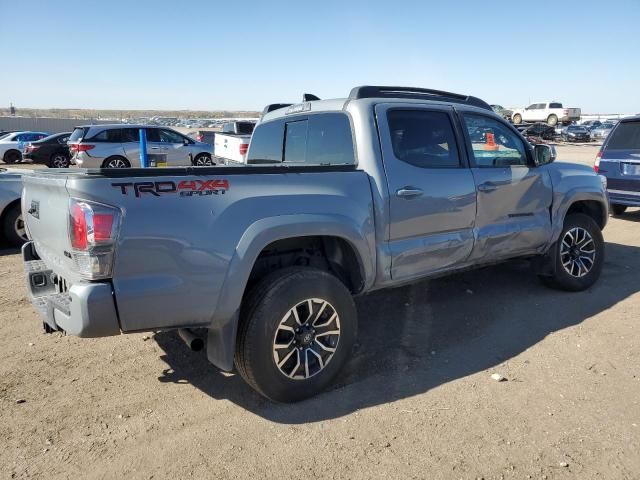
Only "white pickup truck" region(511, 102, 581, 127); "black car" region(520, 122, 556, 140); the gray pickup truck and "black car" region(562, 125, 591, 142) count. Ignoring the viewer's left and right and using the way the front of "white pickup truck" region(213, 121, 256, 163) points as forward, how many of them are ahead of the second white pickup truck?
3

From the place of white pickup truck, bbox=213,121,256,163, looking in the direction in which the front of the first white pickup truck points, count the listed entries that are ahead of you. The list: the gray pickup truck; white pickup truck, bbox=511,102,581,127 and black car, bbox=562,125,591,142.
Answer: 2

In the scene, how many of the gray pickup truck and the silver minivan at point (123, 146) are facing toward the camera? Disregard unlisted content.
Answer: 0

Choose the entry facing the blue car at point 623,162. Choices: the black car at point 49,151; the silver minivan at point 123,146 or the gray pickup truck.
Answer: the gray pickup truck

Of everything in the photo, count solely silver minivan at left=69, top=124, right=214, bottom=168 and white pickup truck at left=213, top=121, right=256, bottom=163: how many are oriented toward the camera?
0

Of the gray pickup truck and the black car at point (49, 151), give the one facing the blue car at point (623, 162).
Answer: the gray pickup truck

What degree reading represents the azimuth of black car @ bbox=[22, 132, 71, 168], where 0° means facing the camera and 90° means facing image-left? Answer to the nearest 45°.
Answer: approximately 225°

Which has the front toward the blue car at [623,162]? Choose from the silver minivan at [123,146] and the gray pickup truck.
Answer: the gray pickup truck

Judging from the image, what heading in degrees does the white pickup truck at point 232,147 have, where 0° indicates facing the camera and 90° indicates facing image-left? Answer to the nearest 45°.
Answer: approximately 225°

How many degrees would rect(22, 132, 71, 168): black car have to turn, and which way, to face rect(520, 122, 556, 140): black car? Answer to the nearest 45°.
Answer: approximately 45° to its right

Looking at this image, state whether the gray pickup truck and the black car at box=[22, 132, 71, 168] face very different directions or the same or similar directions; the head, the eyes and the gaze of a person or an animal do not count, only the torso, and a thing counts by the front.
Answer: same or similar directions

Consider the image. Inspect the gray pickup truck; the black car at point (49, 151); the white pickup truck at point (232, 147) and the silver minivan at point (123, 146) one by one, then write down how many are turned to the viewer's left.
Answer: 0

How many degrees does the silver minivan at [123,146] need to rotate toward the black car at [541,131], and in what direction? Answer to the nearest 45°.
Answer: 0° — it already faces it

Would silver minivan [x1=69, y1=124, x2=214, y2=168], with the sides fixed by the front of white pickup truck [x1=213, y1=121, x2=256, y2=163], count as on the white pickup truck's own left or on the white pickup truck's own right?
on the white pickup truck's own left

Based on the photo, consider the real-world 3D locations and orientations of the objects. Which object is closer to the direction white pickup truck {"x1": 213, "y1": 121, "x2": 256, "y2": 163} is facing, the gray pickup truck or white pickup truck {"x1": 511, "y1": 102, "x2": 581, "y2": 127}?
the white pickup truck {"x1": 511, "y1": 102, "x2": 581, "y2": 127}

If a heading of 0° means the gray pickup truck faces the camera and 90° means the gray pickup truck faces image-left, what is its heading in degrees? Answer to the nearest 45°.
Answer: approximately 225°
